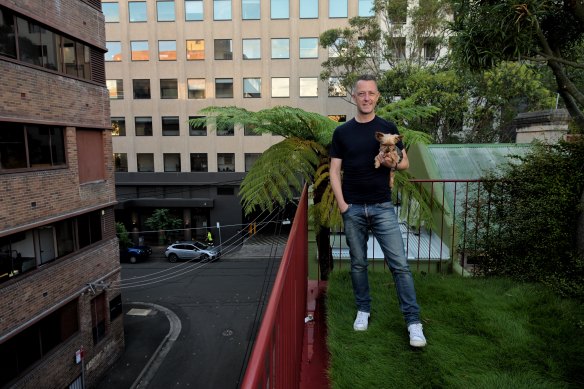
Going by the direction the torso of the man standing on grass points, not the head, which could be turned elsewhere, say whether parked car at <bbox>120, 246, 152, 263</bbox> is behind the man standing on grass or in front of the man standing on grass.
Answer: behind

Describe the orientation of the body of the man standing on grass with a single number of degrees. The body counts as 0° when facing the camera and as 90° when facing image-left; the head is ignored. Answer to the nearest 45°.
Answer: approximately 0°

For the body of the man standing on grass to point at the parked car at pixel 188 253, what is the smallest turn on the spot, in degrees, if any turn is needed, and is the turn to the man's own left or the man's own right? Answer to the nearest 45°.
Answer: approximately 135° to the man's own right
